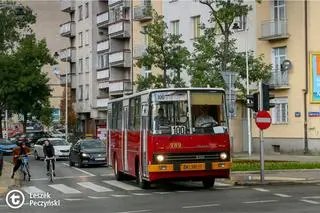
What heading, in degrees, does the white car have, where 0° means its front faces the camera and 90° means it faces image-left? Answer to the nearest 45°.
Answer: approximately 315°

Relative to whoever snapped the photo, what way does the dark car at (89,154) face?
facing the viewer and to the right of the viewer

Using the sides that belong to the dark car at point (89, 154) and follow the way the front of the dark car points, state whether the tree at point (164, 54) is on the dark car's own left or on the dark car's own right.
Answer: on the dark car's own left

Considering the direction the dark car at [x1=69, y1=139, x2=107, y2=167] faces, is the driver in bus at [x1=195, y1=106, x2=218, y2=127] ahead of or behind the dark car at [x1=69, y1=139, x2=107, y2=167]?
ahead

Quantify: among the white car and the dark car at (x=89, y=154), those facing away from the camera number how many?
0

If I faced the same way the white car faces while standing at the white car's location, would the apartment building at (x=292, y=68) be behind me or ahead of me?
ahead

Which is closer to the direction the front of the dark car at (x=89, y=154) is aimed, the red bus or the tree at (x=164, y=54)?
the red bus

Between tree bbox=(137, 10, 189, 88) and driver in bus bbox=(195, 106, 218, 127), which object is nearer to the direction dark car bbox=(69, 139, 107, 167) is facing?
the driver in bus
